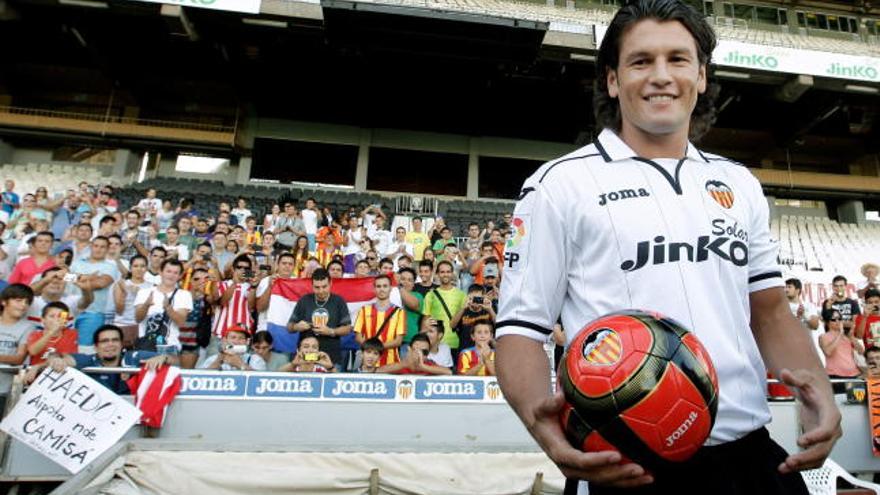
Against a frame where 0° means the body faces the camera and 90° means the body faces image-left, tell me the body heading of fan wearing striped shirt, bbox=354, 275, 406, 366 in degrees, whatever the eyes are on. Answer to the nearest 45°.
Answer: approximately 0°

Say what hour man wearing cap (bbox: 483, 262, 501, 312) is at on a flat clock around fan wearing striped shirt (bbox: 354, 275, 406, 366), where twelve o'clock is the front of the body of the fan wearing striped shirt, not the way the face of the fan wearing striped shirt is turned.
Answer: The man wearing cap is roughly at 8 o'clock from the fan wearing striped shirt.

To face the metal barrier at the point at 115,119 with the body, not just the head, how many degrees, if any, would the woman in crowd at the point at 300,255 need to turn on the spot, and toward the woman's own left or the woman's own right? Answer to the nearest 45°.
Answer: approximately 135° to the woman's own right

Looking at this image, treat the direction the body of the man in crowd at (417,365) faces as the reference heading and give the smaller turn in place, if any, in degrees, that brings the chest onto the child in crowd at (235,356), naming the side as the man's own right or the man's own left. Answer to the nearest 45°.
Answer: approximately 90° to the man's own right

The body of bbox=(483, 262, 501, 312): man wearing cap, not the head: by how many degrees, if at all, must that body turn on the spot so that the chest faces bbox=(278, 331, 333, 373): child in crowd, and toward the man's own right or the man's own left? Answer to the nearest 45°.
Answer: approximately 45° to the man's own right

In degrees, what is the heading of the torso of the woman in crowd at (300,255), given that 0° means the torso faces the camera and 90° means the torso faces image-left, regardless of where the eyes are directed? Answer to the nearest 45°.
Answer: approximately 0°

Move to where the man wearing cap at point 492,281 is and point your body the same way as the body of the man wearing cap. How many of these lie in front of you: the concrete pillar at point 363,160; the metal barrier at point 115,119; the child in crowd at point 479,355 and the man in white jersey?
2

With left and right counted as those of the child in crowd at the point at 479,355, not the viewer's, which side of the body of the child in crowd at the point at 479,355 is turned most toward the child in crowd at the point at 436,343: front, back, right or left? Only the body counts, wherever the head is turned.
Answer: right
